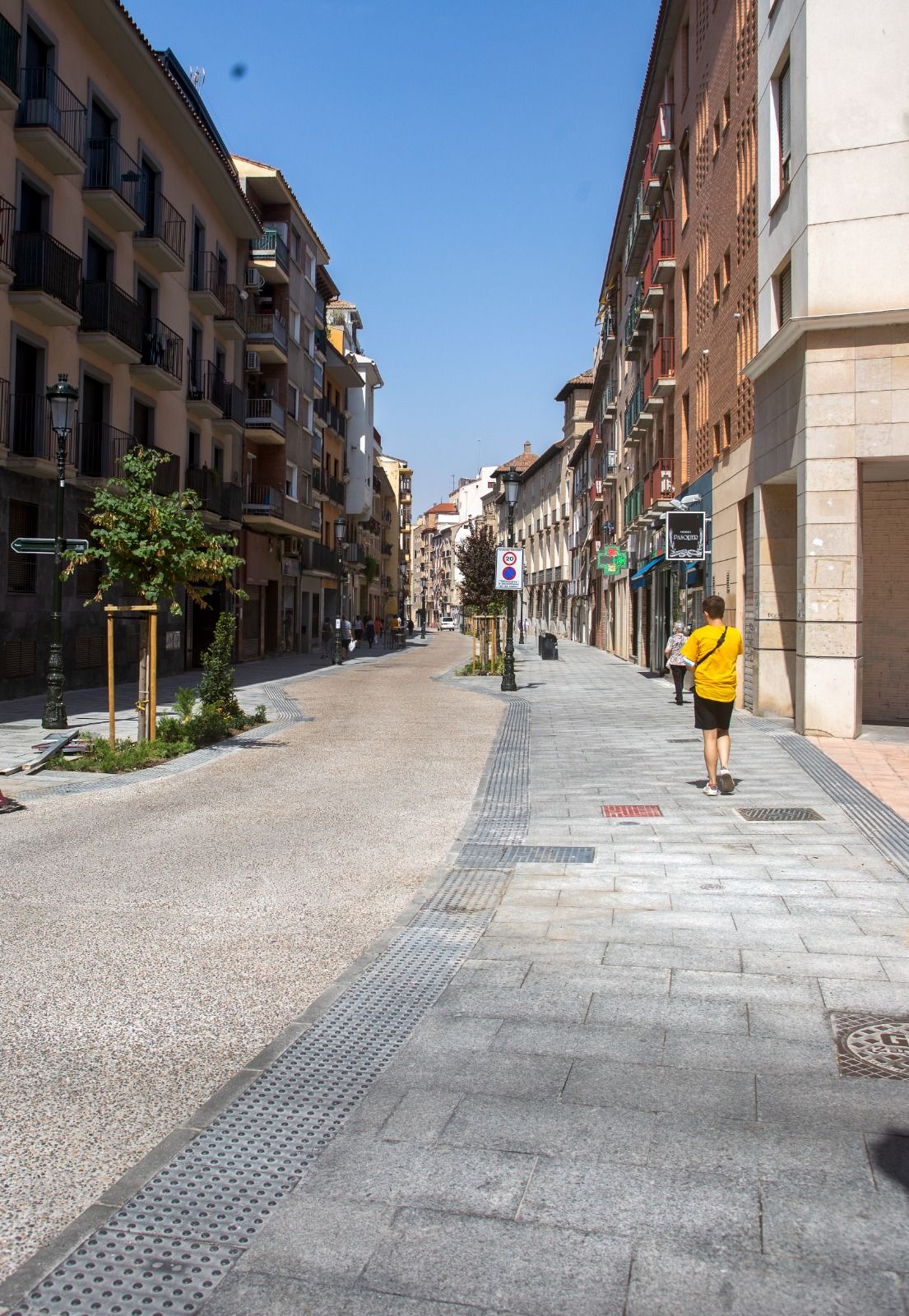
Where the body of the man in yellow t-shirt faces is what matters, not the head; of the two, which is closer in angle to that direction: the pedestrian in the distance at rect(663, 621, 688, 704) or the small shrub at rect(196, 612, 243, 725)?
the pedestrian in the distance

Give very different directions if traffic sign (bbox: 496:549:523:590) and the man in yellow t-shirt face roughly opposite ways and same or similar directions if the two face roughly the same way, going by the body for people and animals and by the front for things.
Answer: very different directions

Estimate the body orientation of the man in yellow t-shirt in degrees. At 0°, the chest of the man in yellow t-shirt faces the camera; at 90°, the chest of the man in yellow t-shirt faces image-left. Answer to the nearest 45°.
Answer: approximately 180°

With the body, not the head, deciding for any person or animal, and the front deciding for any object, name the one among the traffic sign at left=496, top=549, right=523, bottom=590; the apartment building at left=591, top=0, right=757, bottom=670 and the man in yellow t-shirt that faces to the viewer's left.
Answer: the apartment building

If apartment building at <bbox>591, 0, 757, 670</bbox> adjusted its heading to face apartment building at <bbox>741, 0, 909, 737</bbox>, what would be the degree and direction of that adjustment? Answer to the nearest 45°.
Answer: approximately 90° to its left

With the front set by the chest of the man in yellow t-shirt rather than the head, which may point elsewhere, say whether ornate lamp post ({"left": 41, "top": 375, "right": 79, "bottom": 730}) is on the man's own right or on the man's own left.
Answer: on the man's own left

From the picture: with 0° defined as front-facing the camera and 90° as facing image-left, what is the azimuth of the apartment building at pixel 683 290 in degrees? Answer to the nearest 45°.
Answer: approximately 90°

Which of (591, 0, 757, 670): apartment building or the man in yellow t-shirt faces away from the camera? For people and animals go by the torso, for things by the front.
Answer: the man in yellow t-shirt
